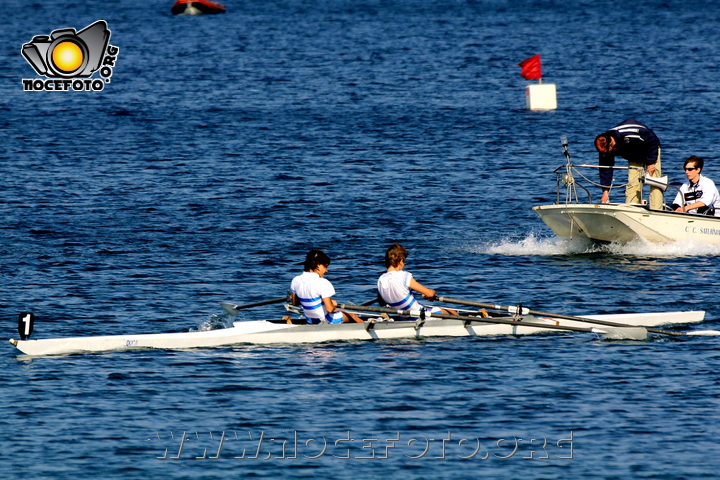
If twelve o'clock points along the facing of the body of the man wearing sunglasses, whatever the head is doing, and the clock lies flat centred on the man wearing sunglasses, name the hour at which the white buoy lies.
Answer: The white buoy is roughly at 4 o'clock from the man wearing sunglasses.

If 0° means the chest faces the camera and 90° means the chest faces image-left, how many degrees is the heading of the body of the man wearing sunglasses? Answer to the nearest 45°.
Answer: approximately 45°

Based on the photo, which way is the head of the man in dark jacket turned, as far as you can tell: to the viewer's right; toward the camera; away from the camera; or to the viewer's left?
to the viewer's left

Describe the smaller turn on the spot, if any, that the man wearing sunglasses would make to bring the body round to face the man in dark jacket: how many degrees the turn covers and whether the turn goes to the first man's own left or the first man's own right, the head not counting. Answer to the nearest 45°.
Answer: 0° — they already face them
